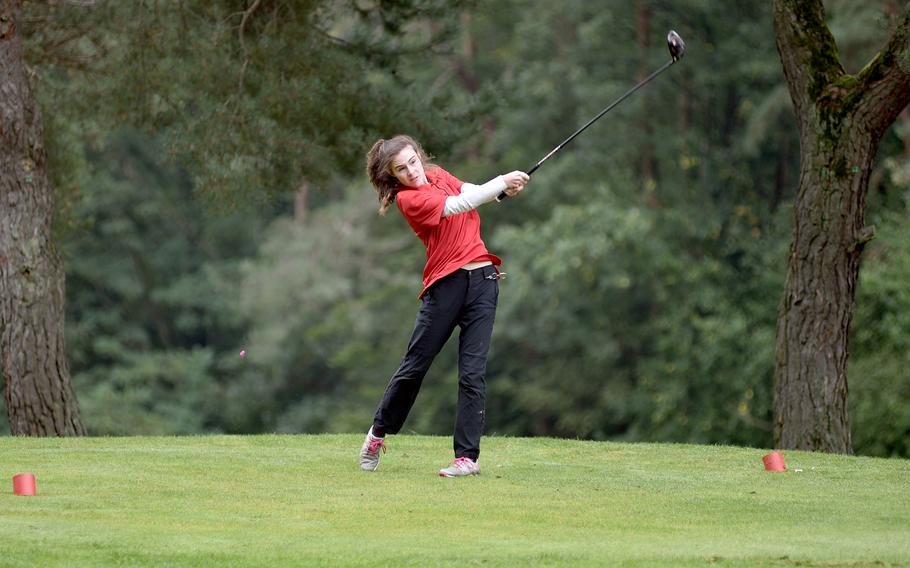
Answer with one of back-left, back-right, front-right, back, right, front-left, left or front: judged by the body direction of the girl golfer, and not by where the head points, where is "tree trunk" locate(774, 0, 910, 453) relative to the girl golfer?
left
